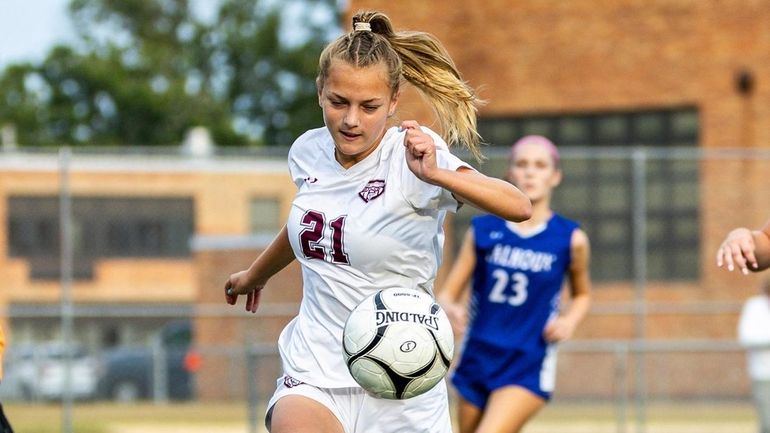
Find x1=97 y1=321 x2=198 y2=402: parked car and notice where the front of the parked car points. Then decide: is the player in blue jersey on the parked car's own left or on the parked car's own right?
on the parked car's own left

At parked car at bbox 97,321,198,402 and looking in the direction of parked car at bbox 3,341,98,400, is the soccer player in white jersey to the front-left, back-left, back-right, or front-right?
back-left

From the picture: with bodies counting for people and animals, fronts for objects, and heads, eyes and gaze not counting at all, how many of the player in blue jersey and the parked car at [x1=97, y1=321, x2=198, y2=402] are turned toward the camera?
1

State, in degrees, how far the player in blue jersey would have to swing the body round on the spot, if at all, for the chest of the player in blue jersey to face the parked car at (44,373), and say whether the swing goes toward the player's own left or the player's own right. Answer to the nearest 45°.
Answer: approximately 135° to the player's own right

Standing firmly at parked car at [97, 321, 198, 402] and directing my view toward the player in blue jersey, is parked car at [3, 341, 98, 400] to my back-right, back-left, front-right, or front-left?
back-right

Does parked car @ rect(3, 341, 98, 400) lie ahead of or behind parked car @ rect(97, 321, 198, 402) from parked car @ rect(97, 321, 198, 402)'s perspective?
ahead

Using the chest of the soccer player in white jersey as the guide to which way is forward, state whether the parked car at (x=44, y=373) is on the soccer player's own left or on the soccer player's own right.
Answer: on the soccer player's own right

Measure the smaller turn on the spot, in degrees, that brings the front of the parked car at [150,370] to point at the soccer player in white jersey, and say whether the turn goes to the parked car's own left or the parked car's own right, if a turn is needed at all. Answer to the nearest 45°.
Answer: approximately 90° to the parked car's own left

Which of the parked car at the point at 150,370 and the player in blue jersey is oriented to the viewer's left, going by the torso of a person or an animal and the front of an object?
the parked car

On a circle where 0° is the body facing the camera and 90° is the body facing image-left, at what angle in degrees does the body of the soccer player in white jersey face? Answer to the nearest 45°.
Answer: approximately 45°

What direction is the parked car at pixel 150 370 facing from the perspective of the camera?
to the viewer's left

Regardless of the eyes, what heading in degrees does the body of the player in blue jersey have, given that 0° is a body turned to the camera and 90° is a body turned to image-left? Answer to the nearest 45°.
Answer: approximately 0°

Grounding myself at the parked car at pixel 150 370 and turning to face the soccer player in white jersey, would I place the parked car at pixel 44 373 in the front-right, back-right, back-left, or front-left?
back-right

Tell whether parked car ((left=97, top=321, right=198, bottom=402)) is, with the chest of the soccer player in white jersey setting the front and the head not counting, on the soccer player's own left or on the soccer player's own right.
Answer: on the soccer player's own right
